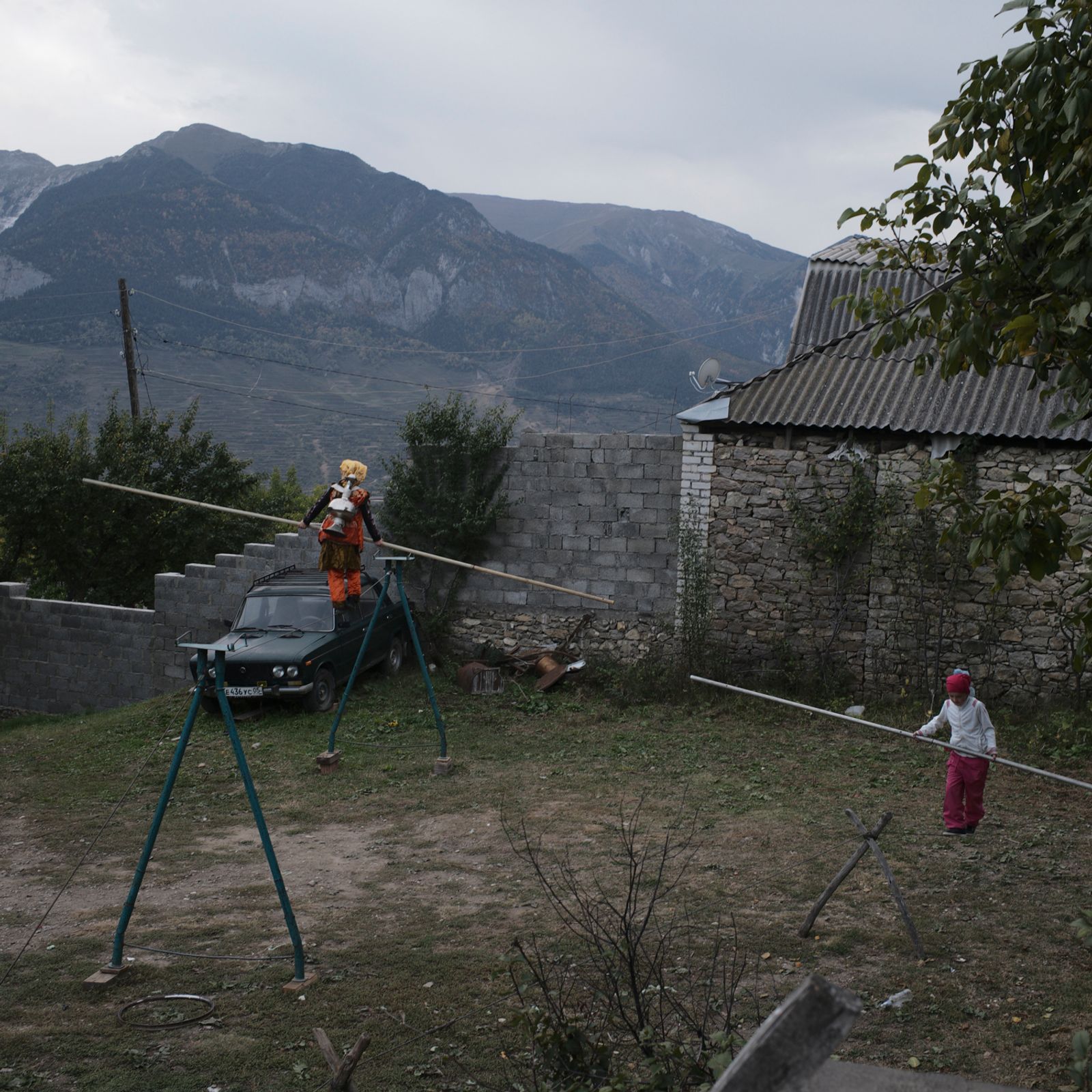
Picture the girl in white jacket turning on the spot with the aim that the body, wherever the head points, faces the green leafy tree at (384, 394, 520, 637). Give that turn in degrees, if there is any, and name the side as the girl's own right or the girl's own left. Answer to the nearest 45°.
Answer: approximately 90° to the girl's own right

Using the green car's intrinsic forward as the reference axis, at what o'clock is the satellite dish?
The satellite dish is roughly at 7 o'clock from the green car.

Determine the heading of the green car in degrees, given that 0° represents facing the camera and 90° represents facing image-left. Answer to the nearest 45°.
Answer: approximately 45°

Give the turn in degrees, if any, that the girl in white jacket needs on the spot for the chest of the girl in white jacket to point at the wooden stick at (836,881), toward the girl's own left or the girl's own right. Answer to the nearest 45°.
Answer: approximately 45° to the girl's own left

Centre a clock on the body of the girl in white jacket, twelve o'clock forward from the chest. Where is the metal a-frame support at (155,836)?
The metal a-frame support is roughly at 12 o'clock from the girl in white jacket.

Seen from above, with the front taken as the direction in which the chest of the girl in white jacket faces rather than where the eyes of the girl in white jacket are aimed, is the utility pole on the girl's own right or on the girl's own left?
on the girl's own right

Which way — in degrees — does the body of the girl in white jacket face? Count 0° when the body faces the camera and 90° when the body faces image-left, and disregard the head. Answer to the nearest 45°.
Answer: approximately 45°

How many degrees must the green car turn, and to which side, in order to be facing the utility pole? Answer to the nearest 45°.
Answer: approximately 135° to its right
